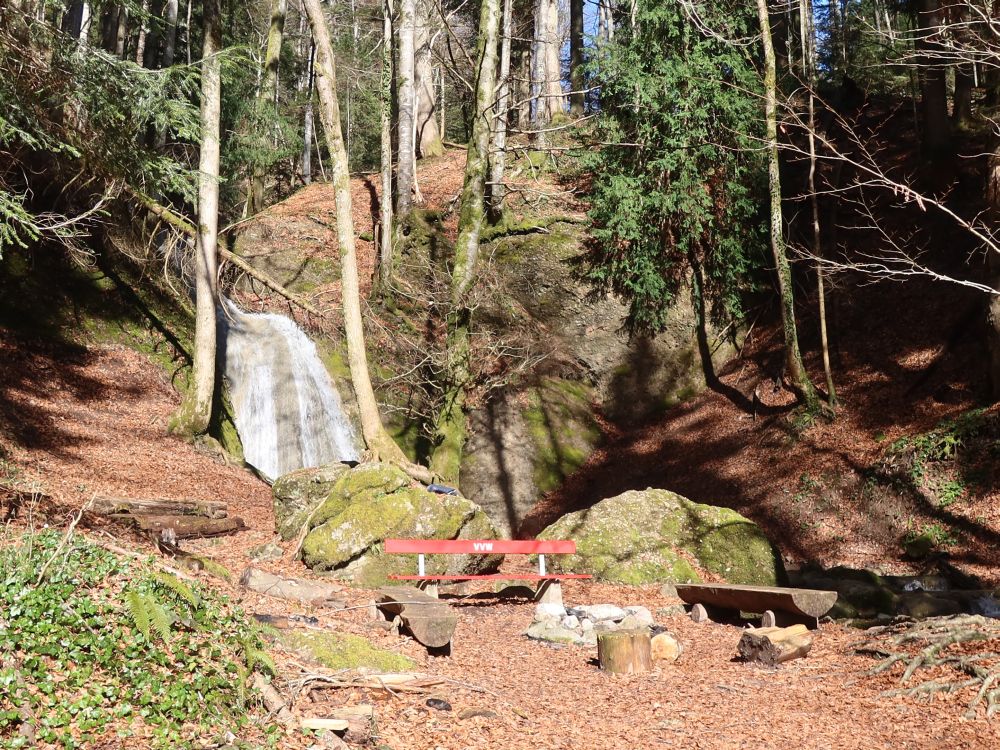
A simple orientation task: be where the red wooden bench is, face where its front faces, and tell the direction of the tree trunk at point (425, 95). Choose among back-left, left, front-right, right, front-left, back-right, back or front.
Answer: back

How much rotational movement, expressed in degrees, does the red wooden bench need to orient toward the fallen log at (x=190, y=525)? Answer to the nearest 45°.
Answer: approximately 135° to its right

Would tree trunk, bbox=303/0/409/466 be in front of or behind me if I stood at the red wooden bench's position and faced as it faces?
behind

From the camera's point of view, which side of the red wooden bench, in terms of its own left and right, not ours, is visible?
front

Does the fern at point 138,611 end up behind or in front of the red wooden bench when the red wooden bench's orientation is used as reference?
in front

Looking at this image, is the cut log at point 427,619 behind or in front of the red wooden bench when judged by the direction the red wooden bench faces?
in front

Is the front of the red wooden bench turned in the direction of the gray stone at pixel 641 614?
no

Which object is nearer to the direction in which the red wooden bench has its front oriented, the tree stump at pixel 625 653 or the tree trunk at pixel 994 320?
the tree stump

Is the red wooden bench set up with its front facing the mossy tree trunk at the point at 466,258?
no

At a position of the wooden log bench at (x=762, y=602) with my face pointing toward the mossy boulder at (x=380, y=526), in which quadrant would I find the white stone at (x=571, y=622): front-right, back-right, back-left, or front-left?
front-left

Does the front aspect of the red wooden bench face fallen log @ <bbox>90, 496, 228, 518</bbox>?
no

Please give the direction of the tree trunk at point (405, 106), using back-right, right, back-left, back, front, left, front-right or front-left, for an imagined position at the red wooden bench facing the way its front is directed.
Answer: back

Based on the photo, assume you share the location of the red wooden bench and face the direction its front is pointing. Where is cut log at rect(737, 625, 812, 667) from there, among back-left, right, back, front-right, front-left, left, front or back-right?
front-left

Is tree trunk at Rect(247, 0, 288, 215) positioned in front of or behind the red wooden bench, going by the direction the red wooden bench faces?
behind
